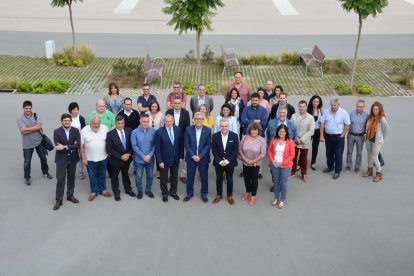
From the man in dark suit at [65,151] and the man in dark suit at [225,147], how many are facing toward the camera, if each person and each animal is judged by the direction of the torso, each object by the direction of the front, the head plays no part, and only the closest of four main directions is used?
2

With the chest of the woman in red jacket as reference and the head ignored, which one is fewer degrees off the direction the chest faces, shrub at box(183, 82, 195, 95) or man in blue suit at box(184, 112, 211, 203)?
the man in blue suit

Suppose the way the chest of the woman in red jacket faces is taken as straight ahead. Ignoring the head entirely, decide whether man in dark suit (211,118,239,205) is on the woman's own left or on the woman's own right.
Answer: on the woman's own right

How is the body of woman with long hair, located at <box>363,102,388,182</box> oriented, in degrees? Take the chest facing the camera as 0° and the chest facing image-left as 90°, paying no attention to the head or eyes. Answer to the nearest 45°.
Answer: approximately 45°

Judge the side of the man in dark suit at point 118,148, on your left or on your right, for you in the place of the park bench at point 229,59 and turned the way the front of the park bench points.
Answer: on your right

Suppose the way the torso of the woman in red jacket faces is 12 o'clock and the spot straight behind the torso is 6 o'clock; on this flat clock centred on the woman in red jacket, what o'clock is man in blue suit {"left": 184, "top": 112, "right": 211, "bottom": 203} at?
The man in blue suit is roughly at 3 o'clock from the woman in red jacket.

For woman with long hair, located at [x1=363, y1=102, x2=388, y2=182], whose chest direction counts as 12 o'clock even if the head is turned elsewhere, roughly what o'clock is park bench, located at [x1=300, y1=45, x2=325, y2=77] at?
The park bench is roughly at 4 o'clock from the woman with long hair.

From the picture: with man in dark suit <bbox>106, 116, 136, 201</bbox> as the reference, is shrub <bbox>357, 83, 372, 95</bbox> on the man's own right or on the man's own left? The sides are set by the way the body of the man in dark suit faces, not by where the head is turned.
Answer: on the man's own left
